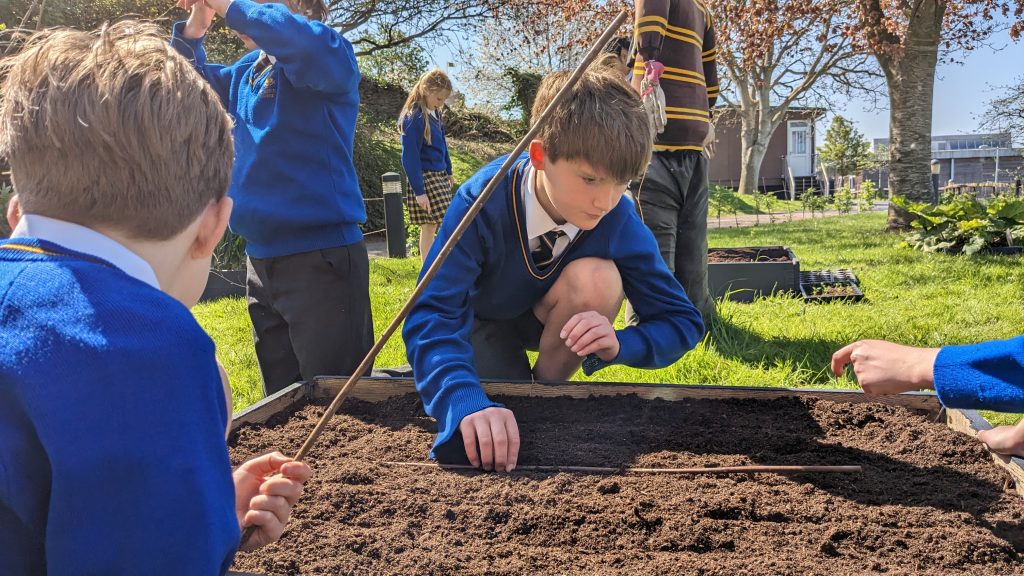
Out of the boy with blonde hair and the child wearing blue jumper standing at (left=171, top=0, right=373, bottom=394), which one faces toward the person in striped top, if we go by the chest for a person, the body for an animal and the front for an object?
the boy with blonde hair

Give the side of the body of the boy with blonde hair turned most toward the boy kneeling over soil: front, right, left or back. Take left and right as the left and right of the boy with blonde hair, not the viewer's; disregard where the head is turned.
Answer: front

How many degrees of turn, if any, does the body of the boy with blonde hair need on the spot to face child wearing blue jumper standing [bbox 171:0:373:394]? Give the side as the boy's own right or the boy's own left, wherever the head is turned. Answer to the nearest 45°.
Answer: approximately 45° to the boy's own left

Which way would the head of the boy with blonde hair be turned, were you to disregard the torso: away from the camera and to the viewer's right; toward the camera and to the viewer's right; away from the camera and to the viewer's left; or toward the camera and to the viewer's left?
away from the camera and to the viewer's right

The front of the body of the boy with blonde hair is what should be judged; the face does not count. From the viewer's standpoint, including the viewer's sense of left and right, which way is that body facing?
facing away from the viewer and to the right of the viewer

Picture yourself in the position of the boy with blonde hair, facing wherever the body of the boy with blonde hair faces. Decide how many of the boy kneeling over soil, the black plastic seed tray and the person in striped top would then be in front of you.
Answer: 3

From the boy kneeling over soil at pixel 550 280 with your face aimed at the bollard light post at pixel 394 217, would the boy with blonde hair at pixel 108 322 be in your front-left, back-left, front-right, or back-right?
back-left
